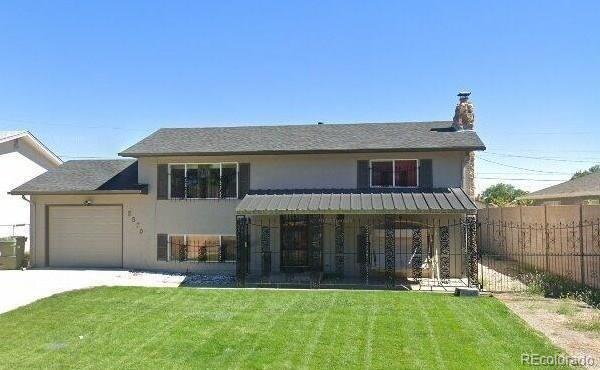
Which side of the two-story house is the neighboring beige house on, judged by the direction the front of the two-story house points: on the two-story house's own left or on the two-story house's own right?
on the two-story house's own left

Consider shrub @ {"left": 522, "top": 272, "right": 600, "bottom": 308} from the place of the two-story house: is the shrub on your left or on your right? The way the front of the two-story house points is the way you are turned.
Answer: on your left

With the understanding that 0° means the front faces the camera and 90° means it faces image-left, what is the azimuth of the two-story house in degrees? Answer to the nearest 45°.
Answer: approximately 0°

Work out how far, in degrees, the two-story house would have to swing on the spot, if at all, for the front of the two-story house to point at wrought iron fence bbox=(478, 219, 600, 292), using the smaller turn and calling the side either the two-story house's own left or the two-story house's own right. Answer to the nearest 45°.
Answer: approximately 45° to the two-story house's own left

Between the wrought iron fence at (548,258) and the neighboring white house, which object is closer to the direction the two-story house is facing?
the wrought iron fence

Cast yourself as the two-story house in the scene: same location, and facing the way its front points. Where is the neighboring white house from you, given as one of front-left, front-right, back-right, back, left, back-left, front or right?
back-right

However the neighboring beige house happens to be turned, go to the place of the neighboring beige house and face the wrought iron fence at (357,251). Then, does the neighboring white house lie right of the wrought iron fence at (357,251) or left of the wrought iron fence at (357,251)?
right

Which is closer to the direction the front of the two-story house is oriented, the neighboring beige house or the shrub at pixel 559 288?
the shrub

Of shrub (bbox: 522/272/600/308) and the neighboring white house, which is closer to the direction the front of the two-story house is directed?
the shrub
